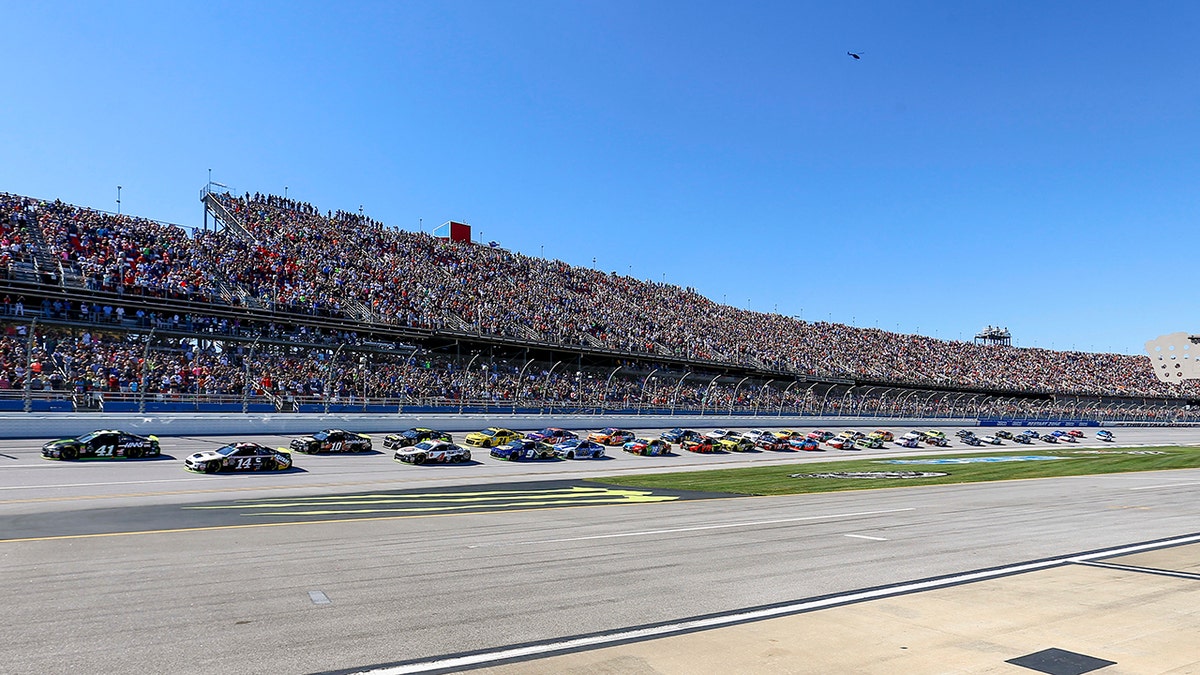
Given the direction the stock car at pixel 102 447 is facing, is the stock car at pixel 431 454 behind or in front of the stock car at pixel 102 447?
behind

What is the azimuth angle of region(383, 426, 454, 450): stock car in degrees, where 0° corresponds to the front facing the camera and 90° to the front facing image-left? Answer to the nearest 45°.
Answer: approximately 45°

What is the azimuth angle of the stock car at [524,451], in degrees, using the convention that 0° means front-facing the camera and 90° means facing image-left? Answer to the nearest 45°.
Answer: approximately 45°

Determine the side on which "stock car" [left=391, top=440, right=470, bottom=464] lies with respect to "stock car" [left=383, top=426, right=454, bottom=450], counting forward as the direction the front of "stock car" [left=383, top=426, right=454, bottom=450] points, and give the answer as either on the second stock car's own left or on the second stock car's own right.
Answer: on the second stock car's own left

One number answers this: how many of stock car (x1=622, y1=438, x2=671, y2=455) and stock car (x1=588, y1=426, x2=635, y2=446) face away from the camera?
0

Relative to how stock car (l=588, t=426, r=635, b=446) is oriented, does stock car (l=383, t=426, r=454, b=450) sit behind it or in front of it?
in front

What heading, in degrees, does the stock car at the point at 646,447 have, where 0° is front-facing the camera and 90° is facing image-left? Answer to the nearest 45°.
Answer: approximately 45°

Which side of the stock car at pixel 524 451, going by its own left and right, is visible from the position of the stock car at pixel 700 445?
back

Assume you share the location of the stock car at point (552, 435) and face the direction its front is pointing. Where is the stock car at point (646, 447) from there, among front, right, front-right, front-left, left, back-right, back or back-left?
back-left

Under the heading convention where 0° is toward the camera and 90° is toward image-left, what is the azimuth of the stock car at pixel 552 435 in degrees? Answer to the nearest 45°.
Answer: approximately 45°

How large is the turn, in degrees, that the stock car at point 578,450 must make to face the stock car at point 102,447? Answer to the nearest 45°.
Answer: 0° — it already faces it

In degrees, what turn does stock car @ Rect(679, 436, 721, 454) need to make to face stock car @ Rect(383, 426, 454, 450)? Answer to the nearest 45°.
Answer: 0° — it already faces it

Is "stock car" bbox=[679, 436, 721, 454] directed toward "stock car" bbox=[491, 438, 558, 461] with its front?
yes

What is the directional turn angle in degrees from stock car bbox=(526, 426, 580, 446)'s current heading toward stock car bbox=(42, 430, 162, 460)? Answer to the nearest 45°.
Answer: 0° — it already faces it

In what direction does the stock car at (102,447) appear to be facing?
to the viewer's left

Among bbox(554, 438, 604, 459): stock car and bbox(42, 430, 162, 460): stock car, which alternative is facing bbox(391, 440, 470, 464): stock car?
bbox(554, 438, 604, 459): stock car
